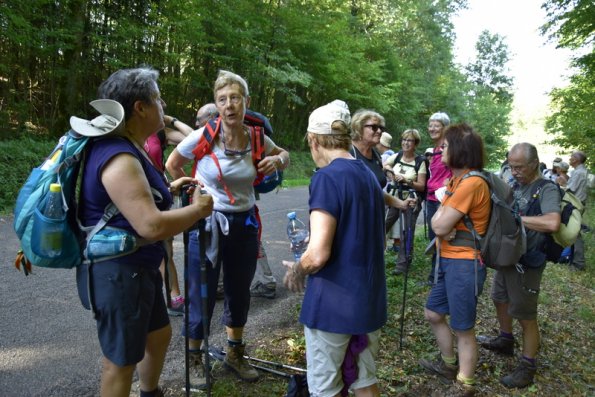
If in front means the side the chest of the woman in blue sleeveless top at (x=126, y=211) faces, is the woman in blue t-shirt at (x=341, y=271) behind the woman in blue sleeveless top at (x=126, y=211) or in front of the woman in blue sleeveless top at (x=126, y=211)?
in front

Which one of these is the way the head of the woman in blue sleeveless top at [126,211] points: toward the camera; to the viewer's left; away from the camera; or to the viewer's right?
to the viewer's right

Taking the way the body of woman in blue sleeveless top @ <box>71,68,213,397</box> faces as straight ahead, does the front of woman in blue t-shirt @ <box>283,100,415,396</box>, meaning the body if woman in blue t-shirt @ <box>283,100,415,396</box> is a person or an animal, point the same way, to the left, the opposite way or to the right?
to the left

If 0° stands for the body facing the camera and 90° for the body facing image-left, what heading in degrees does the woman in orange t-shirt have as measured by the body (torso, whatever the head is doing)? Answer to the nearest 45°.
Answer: approximately 90°

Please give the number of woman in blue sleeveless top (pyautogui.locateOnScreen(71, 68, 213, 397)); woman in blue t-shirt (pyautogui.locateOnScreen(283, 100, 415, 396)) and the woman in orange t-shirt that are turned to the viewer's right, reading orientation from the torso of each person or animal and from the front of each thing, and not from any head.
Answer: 1

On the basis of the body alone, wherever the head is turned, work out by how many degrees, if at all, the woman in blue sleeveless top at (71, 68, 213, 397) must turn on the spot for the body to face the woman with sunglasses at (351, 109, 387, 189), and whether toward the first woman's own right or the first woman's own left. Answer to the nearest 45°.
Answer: approximately 45° to the first woman's own left

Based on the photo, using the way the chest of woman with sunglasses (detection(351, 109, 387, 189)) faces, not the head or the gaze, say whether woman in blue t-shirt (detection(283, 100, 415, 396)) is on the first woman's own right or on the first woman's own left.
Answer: on the first woman's own right

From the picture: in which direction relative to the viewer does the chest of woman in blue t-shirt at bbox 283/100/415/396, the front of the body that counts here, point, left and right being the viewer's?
facing away from the viewer and to the left of the viewer

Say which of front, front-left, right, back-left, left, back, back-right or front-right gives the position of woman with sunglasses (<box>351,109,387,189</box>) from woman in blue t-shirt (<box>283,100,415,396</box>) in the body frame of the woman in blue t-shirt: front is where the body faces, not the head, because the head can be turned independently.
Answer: front-right

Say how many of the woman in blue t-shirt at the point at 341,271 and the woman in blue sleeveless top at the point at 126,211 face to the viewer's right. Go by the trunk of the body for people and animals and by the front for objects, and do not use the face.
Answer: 1

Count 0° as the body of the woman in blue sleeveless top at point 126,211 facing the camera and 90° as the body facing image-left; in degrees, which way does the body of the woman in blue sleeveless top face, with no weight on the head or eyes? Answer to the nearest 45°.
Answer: approximately 270°

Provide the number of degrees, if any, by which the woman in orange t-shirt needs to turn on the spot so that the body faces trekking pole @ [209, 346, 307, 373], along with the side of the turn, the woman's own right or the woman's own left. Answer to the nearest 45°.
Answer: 0° — they already face it

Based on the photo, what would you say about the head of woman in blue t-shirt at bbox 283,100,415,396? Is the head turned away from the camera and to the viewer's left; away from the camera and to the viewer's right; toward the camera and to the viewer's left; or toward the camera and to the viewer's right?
away from the camera and to the viewer's left

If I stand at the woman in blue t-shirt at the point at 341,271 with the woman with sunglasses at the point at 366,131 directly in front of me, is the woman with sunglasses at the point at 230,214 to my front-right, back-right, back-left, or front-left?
front-left
